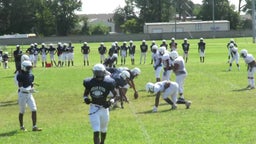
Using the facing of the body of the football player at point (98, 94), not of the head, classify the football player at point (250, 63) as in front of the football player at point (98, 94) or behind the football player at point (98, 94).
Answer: behind

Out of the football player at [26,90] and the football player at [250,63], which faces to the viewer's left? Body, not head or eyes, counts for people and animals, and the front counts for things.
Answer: the football player at [250,63]

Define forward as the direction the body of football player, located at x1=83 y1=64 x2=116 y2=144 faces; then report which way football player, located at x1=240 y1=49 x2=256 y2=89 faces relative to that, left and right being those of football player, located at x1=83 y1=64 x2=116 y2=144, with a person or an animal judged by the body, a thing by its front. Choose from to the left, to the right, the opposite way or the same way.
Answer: to the right

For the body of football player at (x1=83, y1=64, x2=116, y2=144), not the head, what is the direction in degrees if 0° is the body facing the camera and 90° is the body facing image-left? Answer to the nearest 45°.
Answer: approximately 0°

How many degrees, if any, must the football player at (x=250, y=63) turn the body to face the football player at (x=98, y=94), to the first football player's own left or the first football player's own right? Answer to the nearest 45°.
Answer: approximately 90° to the first football player's own left

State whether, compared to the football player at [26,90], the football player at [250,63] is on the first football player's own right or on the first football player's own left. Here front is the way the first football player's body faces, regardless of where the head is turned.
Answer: on the first football player's own left

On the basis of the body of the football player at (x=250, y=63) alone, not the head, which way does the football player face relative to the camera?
to the viewer's left

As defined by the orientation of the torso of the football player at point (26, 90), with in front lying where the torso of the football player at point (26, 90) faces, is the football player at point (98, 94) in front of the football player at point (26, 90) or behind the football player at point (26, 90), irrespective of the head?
in front

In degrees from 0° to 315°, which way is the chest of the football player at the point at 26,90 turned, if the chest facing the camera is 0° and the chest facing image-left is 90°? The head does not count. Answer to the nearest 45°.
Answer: approximately 315°
